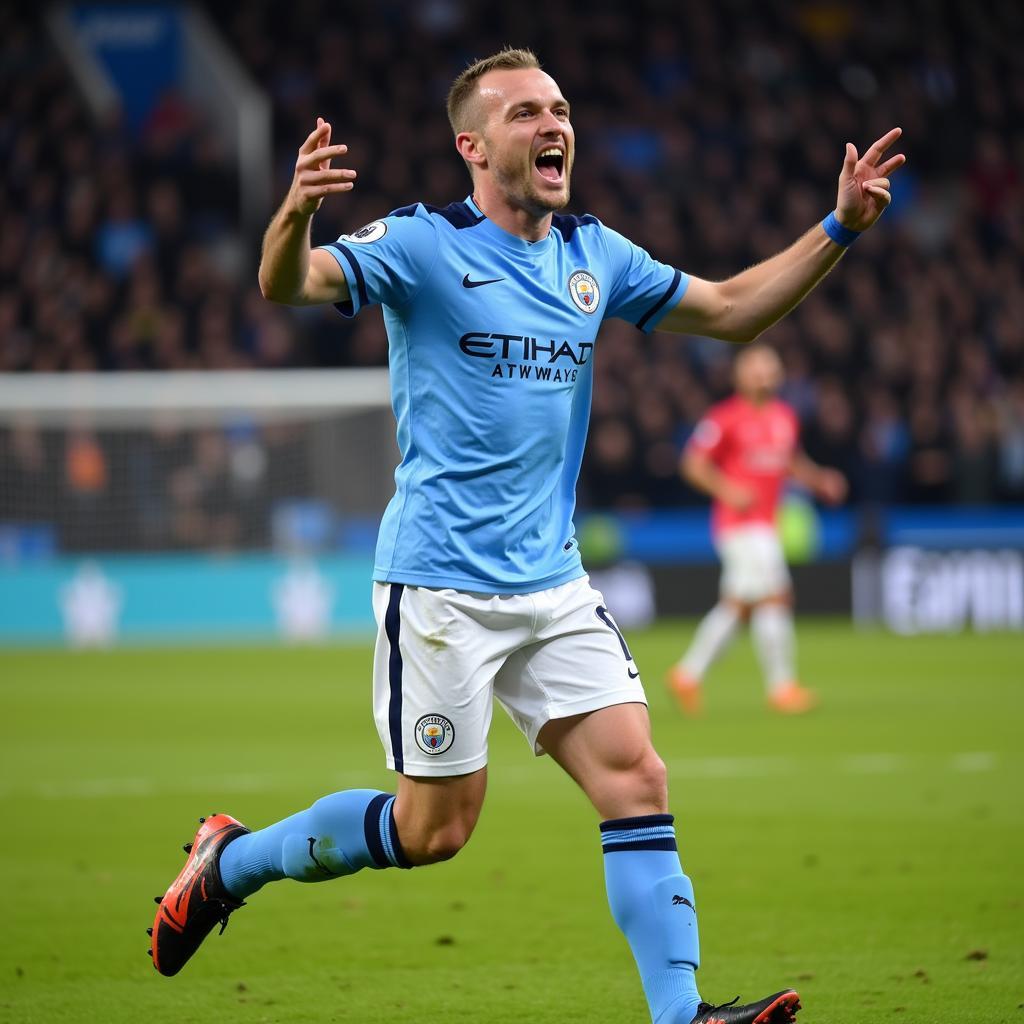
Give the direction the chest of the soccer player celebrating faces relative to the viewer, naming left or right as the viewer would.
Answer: facing the viewer and to the right of the viewer

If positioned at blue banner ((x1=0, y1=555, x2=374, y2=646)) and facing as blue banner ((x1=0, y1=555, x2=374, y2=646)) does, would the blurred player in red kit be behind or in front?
in front

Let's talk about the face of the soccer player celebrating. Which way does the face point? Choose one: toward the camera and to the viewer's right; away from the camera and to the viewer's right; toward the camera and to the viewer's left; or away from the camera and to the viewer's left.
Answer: toward the camera and to the viewer's right

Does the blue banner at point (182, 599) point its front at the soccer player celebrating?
yes

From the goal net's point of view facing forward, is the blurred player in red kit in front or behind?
in front

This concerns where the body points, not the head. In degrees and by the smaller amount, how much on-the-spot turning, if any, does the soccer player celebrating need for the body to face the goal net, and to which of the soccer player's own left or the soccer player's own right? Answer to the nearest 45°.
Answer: approximately 135° to the soccer player's own left

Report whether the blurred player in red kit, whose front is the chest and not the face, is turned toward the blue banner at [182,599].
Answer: no

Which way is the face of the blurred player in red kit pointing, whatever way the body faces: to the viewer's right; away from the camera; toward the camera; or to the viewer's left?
toward the camera

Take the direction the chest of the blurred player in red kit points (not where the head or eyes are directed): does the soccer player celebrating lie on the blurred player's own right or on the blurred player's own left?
on the blurred player's own right

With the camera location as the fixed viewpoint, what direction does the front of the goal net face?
facing the viewer

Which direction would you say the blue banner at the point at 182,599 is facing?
toward the camera

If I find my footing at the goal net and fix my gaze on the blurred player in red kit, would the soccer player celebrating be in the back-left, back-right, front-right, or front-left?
front-right

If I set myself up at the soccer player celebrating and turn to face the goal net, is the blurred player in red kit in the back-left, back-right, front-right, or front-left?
front-right

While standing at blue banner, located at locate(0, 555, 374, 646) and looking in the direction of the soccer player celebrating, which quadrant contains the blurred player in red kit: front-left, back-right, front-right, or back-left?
front-left
